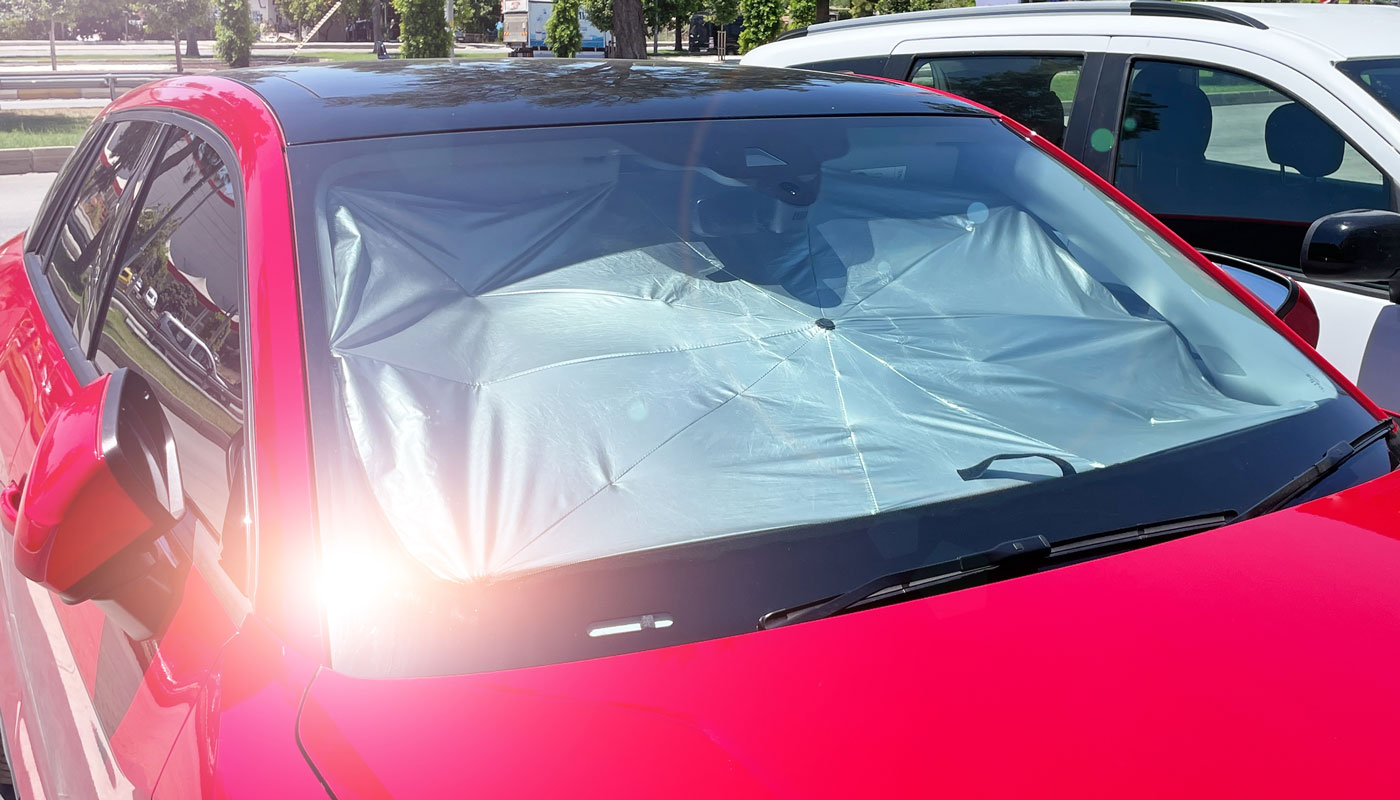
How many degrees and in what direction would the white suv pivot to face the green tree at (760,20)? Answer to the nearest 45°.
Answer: approximately 135° to its left

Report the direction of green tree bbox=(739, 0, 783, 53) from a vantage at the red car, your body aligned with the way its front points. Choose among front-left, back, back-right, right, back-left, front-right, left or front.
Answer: back-left

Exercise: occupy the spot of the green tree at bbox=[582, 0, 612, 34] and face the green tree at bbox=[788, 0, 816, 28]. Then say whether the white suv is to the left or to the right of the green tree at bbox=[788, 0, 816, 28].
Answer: right

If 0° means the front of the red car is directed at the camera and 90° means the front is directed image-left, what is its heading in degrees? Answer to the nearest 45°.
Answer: approximately 315°

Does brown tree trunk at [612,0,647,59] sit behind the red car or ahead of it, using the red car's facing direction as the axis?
behind

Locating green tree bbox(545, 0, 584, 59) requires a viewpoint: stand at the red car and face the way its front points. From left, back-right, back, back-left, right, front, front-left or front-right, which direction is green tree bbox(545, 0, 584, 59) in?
back-left

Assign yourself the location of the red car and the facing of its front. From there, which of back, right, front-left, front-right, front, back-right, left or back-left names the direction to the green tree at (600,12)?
back-left

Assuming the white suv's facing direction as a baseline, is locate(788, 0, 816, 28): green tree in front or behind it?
behind

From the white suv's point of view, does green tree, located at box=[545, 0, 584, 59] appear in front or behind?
behind
